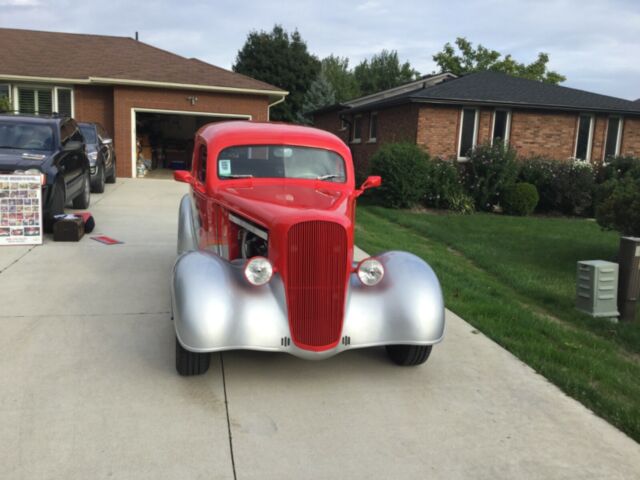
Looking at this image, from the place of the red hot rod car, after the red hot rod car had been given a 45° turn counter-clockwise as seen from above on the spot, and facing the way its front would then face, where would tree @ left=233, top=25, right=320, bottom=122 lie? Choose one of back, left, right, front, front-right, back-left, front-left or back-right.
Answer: back-left

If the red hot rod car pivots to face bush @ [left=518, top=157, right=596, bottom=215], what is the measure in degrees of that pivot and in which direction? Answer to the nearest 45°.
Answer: approximately 135° to its left

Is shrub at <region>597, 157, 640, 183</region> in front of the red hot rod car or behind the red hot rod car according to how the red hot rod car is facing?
behind

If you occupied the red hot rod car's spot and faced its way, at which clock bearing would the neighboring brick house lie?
The neighboring brick house is roughly at 7 o'clock from the red hot rod car.

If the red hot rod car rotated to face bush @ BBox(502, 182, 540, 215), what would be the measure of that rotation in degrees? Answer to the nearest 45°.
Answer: approximately 135° to its left

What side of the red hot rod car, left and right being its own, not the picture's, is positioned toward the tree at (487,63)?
back

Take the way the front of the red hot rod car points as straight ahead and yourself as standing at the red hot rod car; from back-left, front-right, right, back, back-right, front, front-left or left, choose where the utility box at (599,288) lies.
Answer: back-left

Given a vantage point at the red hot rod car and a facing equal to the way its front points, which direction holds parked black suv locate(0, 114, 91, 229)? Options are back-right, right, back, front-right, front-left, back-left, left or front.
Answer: back-right

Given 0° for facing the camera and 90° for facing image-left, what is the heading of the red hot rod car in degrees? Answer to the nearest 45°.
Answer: approximately 0°

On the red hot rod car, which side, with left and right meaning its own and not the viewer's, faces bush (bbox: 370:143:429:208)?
back

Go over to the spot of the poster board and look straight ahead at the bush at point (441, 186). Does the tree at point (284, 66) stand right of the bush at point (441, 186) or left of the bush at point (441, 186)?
left

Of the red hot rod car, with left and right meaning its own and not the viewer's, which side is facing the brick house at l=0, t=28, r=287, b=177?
back

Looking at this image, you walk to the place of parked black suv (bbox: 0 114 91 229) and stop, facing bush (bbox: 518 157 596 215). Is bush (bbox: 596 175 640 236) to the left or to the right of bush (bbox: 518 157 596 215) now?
right
